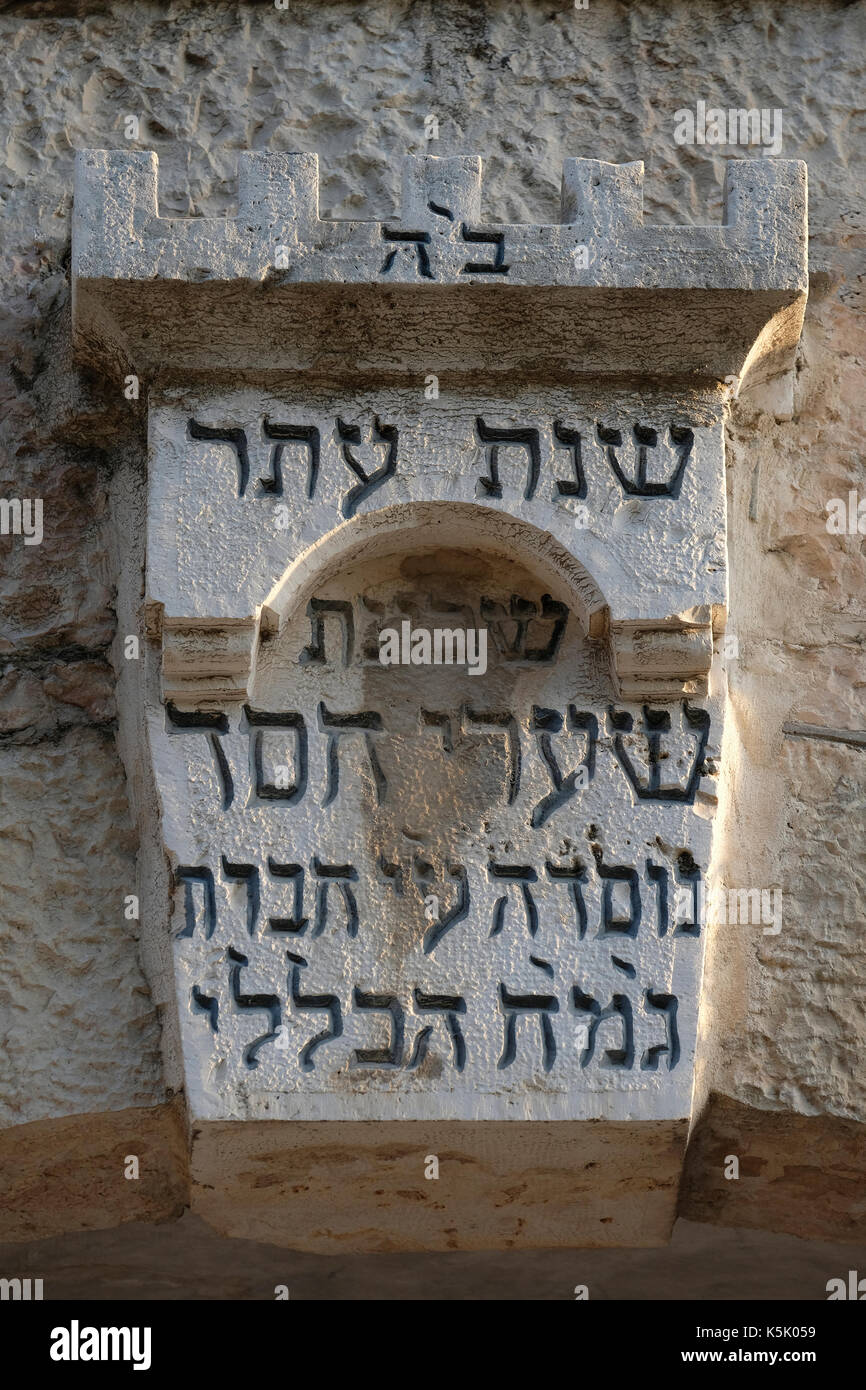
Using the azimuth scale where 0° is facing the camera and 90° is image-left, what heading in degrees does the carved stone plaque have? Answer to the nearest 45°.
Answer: approximately 0°
